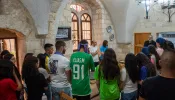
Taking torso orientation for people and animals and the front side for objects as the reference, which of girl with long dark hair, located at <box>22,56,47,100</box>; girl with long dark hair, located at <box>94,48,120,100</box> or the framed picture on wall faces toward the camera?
the framed picture on wall

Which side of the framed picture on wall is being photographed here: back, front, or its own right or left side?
front

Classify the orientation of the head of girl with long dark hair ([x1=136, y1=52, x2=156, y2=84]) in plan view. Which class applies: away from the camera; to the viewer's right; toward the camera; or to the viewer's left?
away from the camera

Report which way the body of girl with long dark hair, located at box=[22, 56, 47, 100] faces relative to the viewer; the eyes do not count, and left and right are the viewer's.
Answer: facing away from the viewer and to the right of the viewer

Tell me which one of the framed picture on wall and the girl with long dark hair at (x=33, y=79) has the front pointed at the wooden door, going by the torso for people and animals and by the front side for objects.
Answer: the girl with long dark hair

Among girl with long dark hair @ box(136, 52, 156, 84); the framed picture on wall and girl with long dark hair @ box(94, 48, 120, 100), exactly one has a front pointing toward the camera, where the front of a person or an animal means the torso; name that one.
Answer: the framed picture on wall

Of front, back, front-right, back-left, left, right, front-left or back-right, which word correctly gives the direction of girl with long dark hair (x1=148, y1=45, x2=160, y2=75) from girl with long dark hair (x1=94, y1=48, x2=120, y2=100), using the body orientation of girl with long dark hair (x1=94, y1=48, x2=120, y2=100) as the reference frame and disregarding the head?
front-right

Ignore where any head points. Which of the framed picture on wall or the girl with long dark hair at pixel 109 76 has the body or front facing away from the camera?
the girl with long dark hair

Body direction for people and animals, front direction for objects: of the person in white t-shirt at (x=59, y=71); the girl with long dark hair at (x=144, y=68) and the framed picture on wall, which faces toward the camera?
the framed picture on wall

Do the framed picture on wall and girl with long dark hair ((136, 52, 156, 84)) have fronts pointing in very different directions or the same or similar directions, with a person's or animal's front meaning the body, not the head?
very different directions

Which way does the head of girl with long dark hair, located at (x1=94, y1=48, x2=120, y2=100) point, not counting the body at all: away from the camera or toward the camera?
away from the camera

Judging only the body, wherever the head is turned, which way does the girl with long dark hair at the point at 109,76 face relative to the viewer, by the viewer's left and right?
facing away from the viewer

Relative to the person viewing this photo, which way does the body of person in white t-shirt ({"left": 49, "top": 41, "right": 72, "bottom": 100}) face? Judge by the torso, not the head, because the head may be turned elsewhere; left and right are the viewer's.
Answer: facing away from the viewer and to the right of the viewer

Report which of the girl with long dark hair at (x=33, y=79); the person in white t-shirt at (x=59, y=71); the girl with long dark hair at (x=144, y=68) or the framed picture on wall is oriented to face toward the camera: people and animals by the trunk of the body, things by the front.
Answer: the framed picture on wall

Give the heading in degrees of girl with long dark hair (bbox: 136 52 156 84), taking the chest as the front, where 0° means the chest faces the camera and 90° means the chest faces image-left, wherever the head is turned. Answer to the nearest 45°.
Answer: approximately 135°
